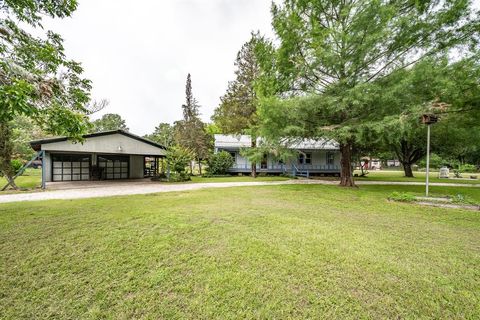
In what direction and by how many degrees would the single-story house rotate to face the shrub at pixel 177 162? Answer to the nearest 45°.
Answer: approximately 45° to its right

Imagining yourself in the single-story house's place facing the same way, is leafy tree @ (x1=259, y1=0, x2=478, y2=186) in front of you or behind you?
in front

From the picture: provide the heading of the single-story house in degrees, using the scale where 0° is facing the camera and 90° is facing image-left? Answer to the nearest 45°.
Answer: approximately 0°

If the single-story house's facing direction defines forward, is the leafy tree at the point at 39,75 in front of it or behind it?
in front

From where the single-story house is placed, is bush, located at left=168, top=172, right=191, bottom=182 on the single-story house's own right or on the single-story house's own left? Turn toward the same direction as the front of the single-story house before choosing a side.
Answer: on the single-story house's own right

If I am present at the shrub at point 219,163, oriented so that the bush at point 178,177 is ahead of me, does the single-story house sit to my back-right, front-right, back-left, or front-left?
back-left

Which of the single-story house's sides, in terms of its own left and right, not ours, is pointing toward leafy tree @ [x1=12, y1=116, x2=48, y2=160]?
right

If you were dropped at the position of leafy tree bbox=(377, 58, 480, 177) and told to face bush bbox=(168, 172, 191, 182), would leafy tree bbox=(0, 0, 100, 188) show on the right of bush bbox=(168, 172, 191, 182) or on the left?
left

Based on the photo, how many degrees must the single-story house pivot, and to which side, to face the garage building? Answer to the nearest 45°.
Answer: approximately 45° to its right
